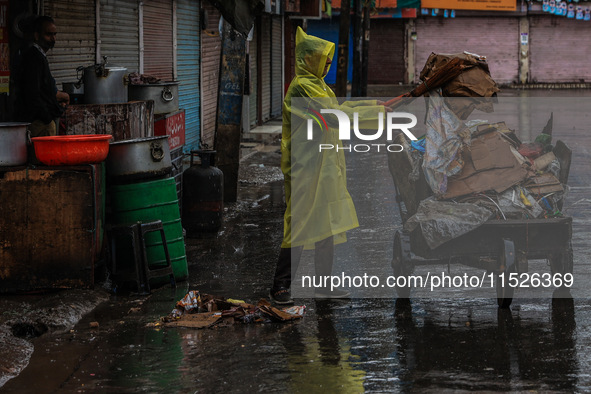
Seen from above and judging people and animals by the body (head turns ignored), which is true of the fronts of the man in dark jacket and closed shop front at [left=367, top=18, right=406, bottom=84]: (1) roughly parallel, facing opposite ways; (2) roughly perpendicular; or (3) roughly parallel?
roughly perpendicular

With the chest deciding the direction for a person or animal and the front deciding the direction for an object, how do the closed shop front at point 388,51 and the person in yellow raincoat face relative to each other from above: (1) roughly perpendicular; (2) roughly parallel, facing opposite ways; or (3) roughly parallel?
roughly perpendicular

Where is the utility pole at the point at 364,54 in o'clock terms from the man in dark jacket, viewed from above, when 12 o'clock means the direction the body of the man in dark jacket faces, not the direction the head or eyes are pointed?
The utility pole is roughly at 10 o'clock from the man in dark jacket.

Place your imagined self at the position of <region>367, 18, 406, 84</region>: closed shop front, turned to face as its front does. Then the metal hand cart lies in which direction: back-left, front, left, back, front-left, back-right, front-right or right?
front

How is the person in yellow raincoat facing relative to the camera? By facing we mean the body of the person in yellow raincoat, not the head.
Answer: to the viewer's right

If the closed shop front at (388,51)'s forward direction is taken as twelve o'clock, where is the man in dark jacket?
The man in dark jacket is roughly at 12 o'clock from the closed shop front.

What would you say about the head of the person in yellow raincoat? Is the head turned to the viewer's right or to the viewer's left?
to the viewer's right

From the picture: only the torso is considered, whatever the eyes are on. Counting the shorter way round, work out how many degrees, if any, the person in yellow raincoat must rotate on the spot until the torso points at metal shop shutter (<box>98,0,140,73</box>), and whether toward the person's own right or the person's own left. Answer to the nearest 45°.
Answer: approximately 135° to the person's own left

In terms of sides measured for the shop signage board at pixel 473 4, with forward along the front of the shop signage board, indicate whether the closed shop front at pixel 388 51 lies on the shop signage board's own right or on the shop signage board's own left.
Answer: on the shop signage board's own right

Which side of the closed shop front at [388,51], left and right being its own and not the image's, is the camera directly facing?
front

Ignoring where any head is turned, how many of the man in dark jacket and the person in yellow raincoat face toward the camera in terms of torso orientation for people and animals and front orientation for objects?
0

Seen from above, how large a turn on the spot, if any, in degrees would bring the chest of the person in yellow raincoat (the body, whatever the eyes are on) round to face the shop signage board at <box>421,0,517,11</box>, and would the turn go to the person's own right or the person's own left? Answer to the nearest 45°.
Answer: approximately 90° to the person's own left

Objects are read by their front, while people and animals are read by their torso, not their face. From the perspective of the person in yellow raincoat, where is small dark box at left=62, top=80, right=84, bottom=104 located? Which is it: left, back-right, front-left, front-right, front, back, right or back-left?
back-left

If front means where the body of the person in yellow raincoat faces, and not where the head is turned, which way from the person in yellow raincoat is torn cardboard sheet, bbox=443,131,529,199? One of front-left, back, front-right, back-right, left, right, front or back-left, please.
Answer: front

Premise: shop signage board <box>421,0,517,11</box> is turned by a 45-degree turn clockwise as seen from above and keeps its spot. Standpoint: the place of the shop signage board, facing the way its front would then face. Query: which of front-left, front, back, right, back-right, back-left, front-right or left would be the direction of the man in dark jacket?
front-left

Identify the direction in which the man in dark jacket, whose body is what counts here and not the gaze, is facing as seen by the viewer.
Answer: to the viewer's right

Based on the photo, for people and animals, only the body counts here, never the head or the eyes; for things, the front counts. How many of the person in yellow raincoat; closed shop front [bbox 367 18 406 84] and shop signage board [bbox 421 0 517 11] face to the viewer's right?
1
